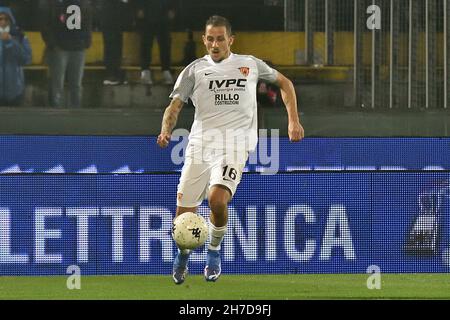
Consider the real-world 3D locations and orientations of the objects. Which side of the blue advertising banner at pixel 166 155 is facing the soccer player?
front

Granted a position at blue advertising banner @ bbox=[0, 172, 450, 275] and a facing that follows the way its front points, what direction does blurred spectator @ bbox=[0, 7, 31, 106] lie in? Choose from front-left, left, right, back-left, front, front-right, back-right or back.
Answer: back-right

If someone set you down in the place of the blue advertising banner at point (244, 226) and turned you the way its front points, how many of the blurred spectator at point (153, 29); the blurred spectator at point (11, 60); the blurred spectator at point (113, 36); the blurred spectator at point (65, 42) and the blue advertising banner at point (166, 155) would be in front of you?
0

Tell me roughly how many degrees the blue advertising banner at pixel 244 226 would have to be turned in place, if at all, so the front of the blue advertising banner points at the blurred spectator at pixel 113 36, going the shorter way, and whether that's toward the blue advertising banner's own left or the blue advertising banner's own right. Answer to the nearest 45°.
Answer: approximately 135° to the blue advertising banner's own right

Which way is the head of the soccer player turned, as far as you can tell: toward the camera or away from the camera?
toward the camera

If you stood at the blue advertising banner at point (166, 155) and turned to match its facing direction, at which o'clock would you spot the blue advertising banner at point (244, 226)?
the blue advertising banner at point (244, 226) is roughly at 11 o'clock from the blue advertising banner at point (166, 155).

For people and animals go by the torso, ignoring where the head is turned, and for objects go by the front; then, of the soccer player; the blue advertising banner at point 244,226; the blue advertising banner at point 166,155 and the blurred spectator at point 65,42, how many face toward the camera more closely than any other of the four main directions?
4

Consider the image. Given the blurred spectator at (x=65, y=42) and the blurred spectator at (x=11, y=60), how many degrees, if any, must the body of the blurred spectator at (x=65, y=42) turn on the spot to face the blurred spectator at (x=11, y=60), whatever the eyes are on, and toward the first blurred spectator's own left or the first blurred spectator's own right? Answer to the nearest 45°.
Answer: approximately 90° to the first blurred spectator's own right

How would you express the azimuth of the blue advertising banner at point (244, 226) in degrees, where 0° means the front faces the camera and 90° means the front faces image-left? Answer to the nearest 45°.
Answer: approximately 0°

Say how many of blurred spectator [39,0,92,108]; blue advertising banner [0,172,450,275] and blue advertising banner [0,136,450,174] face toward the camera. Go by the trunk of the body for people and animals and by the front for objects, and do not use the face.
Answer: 3

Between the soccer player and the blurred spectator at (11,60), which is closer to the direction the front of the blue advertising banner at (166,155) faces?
the soccer player

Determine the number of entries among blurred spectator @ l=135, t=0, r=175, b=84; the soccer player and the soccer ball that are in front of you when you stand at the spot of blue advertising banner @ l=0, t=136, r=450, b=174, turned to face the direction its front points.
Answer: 2

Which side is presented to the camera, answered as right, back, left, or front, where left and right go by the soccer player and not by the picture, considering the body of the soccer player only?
front

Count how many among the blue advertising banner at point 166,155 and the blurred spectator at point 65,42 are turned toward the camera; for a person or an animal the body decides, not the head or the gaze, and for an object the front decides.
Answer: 2

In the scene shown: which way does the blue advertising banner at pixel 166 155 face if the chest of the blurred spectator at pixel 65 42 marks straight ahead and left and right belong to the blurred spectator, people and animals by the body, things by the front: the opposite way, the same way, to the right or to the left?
the same way

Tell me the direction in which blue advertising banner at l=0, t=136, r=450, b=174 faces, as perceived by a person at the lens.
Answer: facing the viewer

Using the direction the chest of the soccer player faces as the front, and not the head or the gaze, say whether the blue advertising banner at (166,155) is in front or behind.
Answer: behind
